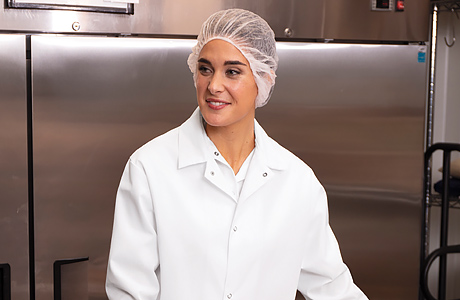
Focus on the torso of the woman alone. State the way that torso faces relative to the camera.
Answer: toward the camera

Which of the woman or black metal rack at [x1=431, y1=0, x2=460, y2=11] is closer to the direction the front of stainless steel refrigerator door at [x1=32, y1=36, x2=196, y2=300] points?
the woman

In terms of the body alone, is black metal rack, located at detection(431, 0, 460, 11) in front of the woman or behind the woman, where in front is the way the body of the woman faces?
behind

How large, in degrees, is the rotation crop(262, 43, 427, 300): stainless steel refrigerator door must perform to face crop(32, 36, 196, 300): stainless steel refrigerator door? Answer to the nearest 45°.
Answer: approximately 45° to its right

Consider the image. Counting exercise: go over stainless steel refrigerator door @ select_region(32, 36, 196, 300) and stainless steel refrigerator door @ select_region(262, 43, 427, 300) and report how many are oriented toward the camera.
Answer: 2

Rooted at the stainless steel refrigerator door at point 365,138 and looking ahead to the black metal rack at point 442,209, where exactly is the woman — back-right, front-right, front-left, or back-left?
back-right

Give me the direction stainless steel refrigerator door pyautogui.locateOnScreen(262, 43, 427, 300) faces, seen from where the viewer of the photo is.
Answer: facing the viewer

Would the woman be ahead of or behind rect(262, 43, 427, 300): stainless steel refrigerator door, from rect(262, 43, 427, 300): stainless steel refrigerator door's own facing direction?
ahead

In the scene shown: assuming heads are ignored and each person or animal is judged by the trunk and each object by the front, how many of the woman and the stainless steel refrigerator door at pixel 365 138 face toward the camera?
2

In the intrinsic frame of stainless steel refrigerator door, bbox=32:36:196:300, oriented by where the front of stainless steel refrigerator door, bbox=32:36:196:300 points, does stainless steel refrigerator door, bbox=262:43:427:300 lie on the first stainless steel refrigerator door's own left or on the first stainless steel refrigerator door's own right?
on the first stainless steel refrigerator door's own left

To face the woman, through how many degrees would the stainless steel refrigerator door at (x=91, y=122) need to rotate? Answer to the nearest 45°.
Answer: approximately 45° to its left

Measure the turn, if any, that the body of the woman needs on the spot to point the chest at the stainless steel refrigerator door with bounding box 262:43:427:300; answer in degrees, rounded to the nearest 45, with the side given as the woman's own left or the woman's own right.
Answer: approximately 135° to the woman's own left
